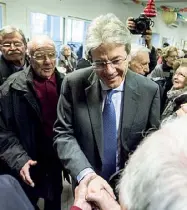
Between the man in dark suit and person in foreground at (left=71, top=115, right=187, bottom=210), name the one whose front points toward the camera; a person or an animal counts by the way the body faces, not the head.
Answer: the man in dark suit

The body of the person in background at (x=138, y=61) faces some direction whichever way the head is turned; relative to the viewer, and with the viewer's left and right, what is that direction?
facing the viewer and to the right of the viewer

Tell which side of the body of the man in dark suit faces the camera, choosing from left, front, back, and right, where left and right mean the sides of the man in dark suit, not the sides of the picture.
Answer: front

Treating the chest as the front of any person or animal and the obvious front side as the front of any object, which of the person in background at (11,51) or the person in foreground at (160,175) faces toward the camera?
the person in background at (11,51)

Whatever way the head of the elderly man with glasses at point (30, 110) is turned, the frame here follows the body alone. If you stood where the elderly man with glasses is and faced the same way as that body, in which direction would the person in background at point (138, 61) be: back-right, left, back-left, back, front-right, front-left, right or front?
left

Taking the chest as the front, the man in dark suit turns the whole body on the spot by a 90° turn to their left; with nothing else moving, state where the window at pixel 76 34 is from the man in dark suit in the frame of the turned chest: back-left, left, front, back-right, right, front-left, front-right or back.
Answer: left

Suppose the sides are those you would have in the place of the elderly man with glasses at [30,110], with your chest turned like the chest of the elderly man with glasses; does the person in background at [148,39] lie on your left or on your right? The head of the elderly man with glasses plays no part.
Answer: on your left

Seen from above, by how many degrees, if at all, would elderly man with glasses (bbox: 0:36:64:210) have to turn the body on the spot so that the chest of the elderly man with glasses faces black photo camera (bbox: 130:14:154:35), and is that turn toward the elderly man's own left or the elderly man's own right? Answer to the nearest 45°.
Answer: approximately 90° to the elderly man's own left

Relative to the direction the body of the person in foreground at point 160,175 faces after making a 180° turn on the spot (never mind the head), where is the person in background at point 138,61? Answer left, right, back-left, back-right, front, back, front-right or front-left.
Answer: back-left

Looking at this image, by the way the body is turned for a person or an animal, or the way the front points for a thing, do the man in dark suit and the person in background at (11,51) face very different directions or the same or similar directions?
same or similar directions

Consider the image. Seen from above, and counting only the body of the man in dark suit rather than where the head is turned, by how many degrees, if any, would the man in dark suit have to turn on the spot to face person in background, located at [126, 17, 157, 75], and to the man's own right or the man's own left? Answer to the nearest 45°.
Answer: approximately 180°

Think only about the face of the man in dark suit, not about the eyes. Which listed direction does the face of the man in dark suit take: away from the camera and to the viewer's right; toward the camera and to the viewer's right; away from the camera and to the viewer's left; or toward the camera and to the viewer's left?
toward the camera and to the viewer's right

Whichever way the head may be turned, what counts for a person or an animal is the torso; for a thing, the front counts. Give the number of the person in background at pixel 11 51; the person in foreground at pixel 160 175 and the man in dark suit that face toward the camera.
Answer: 2

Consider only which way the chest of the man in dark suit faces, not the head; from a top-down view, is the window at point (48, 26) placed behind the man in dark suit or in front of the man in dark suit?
behind

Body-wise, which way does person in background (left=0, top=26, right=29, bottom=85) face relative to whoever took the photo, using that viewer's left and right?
facing the viewer
